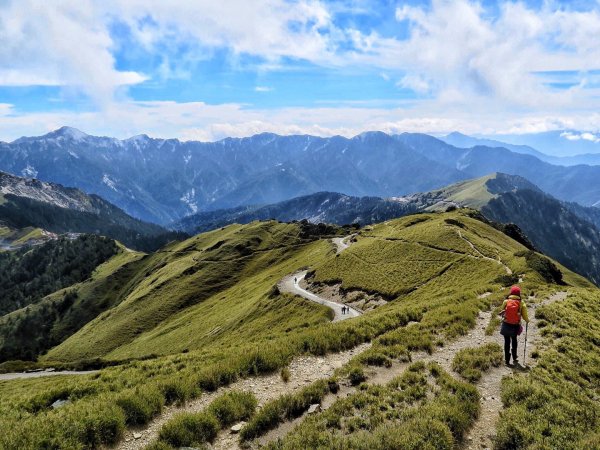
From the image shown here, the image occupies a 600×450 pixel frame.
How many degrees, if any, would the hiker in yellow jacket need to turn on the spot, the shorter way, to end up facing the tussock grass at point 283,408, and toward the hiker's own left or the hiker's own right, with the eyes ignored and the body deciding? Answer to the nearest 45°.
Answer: approximately 135° to the hiker's own left

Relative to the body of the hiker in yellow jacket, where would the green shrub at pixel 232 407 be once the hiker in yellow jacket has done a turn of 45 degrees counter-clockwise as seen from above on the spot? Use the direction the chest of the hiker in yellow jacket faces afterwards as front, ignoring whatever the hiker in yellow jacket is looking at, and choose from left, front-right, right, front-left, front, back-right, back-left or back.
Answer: left

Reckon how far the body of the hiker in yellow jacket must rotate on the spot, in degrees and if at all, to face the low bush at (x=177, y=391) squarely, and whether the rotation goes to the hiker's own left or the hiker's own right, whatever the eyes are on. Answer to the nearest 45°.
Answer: approximately 135° to the hiker's own left

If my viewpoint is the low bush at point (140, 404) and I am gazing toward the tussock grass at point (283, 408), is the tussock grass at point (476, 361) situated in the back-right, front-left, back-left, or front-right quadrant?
front-left

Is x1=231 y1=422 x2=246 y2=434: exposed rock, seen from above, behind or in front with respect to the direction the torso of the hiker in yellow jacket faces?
behind

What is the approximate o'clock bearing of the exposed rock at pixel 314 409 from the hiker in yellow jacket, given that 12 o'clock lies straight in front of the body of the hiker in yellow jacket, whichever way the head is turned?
The exposed rock is roughly at 7 o'clock from the hiker in yellow jacket.

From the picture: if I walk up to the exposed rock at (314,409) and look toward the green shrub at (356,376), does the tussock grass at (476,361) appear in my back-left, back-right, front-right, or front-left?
front-right

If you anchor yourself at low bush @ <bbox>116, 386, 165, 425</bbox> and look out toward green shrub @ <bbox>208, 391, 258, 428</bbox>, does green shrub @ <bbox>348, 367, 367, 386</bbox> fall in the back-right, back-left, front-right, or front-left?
front-left

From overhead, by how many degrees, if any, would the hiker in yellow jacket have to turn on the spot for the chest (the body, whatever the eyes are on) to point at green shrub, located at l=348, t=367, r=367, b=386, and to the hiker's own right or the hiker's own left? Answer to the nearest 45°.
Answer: approximately 135° to the hiker's own left

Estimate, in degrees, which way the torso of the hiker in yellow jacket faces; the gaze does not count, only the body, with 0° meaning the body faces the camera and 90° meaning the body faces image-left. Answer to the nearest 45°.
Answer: approximately 180°

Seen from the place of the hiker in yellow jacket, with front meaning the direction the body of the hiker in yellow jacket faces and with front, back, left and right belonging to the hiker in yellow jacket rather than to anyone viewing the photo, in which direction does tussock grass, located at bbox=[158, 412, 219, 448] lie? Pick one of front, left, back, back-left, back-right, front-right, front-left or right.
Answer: back-left

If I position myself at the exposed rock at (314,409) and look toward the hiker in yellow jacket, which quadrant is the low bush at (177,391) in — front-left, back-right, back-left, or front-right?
back-left
